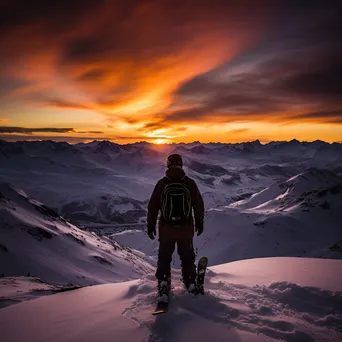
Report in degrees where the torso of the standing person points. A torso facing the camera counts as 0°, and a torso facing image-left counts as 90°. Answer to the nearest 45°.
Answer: approximately 180°
